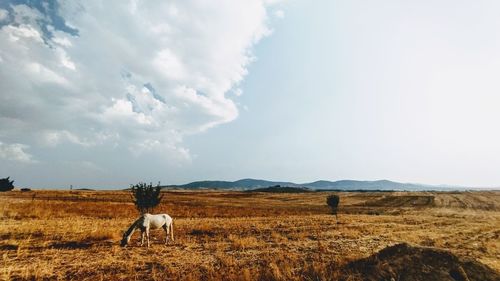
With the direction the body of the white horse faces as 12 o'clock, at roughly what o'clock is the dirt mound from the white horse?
The dirt mound is roughly at 8 o'clock from the white horse.

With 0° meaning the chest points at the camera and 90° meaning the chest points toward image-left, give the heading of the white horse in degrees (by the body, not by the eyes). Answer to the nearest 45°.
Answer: approximately 90°
